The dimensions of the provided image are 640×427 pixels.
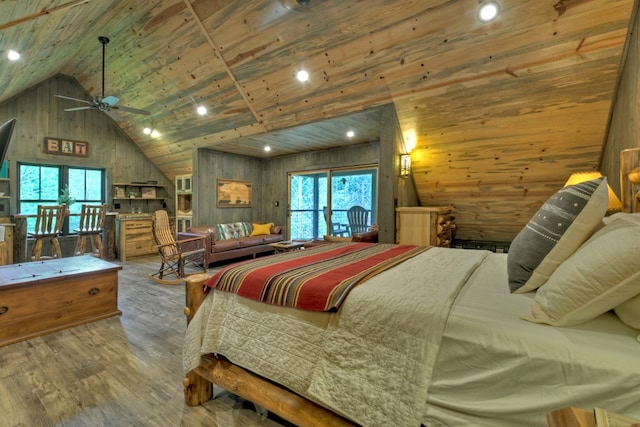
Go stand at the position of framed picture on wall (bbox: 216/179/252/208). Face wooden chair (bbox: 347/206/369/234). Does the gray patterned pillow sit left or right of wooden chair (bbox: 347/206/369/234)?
right

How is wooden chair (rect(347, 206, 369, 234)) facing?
away from the camera

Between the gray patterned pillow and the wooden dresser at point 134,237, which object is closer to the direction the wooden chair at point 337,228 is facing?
the gray patterned pillow
